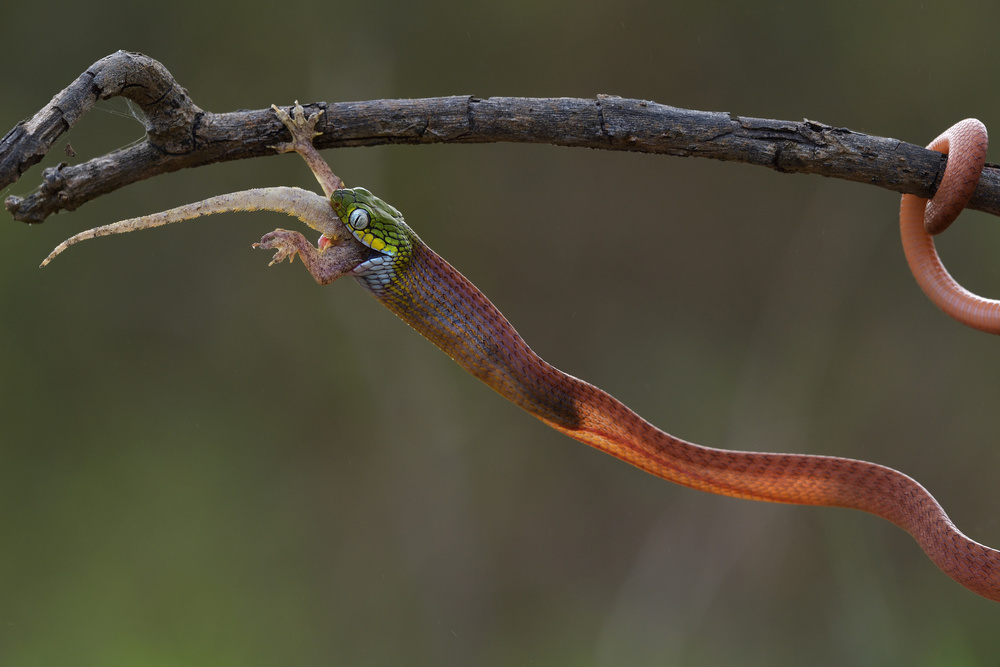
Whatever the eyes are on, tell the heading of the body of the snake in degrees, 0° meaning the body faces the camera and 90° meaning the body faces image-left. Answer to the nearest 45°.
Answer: approximately 90°
